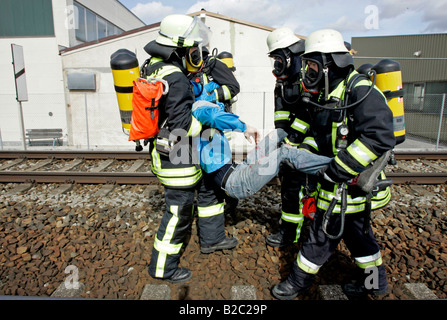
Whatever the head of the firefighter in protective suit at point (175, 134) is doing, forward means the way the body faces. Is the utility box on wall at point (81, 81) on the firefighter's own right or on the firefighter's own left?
on the firefighter's own left

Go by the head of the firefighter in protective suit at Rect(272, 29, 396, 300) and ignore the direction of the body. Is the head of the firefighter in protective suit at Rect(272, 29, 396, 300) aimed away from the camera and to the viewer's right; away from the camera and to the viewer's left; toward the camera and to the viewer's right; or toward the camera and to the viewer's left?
toward the camera and to the viewer's left

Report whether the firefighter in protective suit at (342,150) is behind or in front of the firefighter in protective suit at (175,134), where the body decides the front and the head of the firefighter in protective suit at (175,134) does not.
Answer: in front

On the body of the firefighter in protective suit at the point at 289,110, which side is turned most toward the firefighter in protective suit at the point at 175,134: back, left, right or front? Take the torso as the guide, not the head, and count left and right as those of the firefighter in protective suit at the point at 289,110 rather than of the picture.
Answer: front

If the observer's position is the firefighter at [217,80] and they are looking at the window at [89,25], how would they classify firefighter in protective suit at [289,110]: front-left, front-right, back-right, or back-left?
back-right

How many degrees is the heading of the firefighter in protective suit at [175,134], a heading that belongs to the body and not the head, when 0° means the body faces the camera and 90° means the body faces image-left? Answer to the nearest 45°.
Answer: approximately 270°

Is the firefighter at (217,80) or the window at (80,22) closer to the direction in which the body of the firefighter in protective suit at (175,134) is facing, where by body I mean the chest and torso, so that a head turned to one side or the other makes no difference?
the firefighter

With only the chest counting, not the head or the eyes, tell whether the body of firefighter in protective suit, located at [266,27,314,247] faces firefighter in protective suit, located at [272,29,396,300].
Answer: no

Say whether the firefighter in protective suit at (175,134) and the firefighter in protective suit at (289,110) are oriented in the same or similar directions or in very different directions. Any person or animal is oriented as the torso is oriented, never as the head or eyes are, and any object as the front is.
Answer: very different directions

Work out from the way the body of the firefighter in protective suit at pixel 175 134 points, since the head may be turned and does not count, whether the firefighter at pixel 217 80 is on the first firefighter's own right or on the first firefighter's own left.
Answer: on the first firefighter's own left

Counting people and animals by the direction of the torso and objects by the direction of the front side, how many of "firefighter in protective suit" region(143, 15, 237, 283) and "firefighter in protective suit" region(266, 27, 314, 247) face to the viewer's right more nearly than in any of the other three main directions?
1

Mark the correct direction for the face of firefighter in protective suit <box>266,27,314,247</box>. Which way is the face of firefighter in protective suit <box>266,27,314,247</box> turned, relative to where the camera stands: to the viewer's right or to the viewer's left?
to the viewer's left

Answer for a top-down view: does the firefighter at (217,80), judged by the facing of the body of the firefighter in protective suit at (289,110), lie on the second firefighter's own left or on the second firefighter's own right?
on the second firefighter's own right

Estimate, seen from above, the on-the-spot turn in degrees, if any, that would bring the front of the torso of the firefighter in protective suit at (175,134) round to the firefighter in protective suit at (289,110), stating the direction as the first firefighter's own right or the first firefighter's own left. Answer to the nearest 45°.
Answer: approximately 45° to the first firefighter's own left
